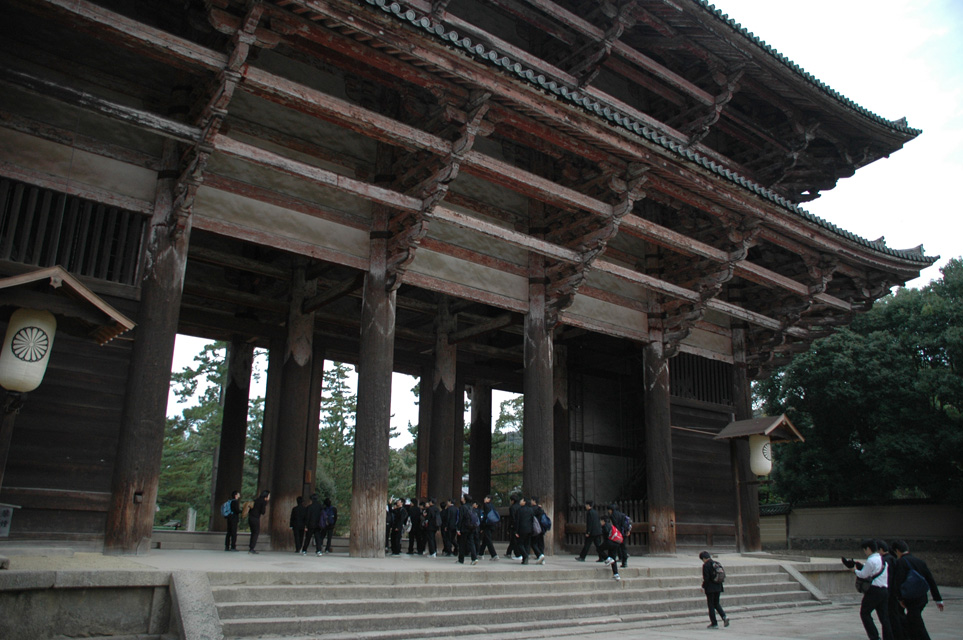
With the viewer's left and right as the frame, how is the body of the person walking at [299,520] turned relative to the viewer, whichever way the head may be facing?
facing away from the viewer

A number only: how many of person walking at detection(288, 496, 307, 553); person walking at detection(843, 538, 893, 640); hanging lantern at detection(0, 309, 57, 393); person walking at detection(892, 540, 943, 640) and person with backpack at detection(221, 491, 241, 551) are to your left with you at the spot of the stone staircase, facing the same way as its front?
2

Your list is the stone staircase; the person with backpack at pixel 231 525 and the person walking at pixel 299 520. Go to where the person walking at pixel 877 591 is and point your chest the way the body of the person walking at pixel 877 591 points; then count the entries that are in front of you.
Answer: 3

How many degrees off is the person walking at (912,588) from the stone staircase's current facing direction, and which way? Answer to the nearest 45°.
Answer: approximately 90° to its left

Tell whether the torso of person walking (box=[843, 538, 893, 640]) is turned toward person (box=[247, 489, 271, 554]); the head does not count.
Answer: yes

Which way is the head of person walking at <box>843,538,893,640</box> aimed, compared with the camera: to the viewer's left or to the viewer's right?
to the viewer's left

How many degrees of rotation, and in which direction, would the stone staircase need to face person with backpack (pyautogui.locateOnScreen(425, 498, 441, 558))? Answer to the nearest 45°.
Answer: approximately 180°
